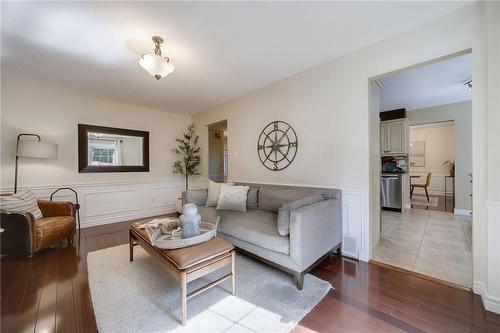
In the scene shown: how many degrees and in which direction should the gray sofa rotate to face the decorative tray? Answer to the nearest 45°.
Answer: approximately 45° to its right

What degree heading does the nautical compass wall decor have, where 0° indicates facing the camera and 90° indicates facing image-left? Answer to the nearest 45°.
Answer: approximately 45°

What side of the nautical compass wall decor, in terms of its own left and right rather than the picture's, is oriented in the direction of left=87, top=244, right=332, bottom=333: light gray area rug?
front

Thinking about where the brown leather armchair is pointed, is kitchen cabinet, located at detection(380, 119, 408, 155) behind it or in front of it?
in front

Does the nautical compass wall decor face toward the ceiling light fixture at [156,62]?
yes

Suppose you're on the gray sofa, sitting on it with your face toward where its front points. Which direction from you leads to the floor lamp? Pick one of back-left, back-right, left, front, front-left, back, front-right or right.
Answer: front-right

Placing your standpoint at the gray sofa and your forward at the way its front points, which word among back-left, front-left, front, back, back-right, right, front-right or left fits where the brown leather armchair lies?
front-right

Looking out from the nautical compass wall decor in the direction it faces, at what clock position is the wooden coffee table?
The wooden coffee table is roughly at 11 o'clock from the nautical compass wall decor.

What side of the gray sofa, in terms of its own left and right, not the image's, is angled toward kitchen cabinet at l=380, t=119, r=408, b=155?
back

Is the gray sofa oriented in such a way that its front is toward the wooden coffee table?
yes
